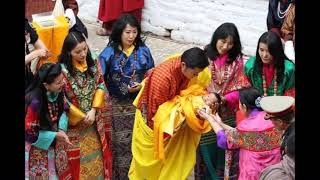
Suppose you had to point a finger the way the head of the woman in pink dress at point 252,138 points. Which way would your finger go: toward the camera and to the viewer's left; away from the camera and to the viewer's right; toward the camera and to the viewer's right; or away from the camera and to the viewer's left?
away from the camera and to the viewer's left

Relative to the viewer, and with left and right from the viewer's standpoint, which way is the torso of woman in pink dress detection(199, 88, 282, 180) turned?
facing away from the viewer and to the left of the viewer
